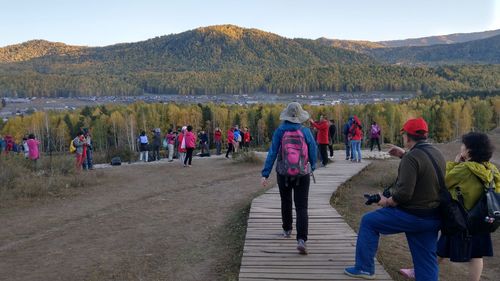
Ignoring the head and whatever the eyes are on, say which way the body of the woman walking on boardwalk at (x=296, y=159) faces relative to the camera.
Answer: away from the camera

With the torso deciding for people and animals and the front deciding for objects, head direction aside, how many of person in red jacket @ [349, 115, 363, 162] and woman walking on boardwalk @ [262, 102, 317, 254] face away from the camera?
2

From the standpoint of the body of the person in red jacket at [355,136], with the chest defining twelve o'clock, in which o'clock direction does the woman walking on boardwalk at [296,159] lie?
The woman walking on boardwalk is roughly at 6 o'clock from the person in red jacket.

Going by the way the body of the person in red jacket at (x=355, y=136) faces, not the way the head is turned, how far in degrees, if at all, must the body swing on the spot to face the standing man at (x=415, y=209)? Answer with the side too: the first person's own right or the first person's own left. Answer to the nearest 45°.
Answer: approximately 180°

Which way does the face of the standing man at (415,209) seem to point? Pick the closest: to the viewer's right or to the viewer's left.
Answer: to the viewer's left

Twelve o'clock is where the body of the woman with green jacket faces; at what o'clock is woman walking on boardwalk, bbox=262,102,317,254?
The woman walking on boardwalk is roughly at 11 o'clock from the woman with green jacket.

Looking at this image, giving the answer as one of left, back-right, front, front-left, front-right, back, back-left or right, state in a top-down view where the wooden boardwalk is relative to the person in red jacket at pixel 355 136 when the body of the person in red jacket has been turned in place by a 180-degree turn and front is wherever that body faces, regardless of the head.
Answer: front

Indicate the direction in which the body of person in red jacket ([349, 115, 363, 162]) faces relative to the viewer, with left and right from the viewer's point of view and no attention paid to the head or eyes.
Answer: facing away from the viewer

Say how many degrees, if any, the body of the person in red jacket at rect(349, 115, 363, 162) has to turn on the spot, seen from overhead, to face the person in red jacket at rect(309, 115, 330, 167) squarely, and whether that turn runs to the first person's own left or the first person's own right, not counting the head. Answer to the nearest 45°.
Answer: approximately 135° to the first person's own left

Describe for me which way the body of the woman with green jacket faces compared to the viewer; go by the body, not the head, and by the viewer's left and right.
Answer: facing away from the viewer and to the left of the viewer

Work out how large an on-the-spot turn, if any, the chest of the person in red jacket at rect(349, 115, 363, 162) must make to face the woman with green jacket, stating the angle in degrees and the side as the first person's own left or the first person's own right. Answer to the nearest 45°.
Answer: approximately 180°

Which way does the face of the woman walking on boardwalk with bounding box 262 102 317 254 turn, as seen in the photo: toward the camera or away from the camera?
away from the camera

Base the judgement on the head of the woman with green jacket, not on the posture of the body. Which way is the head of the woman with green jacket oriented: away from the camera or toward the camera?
away from the camera

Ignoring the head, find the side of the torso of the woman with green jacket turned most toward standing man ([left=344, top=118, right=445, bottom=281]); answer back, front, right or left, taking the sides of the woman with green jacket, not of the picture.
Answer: left
